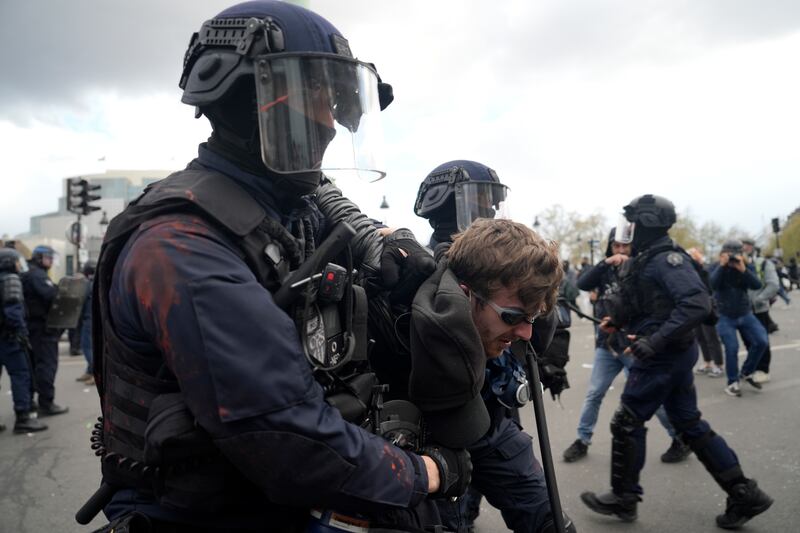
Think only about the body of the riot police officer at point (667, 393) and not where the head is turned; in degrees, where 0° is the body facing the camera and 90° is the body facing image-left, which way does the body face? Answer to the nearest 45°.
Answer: approximately 90°

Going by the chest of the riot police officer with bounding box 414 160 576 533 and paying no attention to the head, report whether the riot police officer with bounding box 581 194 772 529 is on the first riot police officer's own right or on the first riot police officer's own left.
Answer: on the first riot police officer's own left

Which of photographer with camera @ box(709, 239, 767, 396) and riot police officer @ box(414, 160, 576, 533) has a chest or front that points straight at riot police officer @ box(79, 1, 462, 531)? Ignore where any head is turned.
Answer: the photographer with camera

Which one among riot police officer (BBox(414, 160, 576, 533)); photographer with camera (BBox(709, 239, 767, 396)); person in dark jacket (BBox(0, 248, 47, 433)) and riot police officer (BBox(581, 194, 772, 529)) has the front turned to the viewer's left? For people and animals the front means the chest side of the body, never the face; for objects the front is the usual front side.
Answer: riot police officer (BBox(581, 194, 772, 529))

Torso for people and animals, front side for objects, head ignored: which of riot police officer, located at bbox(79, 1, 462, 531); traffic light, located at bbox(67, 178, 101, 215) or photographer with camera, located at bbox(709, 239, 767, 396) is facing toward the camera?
the photographer with camera

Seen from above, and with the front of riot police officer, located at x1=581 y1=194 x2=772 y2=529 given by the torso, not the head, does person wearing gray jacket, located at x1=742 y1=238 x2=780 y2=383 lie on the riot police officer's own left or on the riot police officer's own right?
on the riot police officer's own right

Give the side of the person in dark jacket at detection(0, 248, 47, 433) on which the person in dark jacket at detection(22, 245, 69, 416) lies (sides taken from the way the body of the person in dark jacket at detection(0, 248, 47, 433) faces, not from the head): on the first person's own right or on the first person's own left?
on the first person's own left

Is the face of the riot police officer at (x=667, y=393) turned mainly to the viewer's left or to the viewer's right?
to the viewer's left
